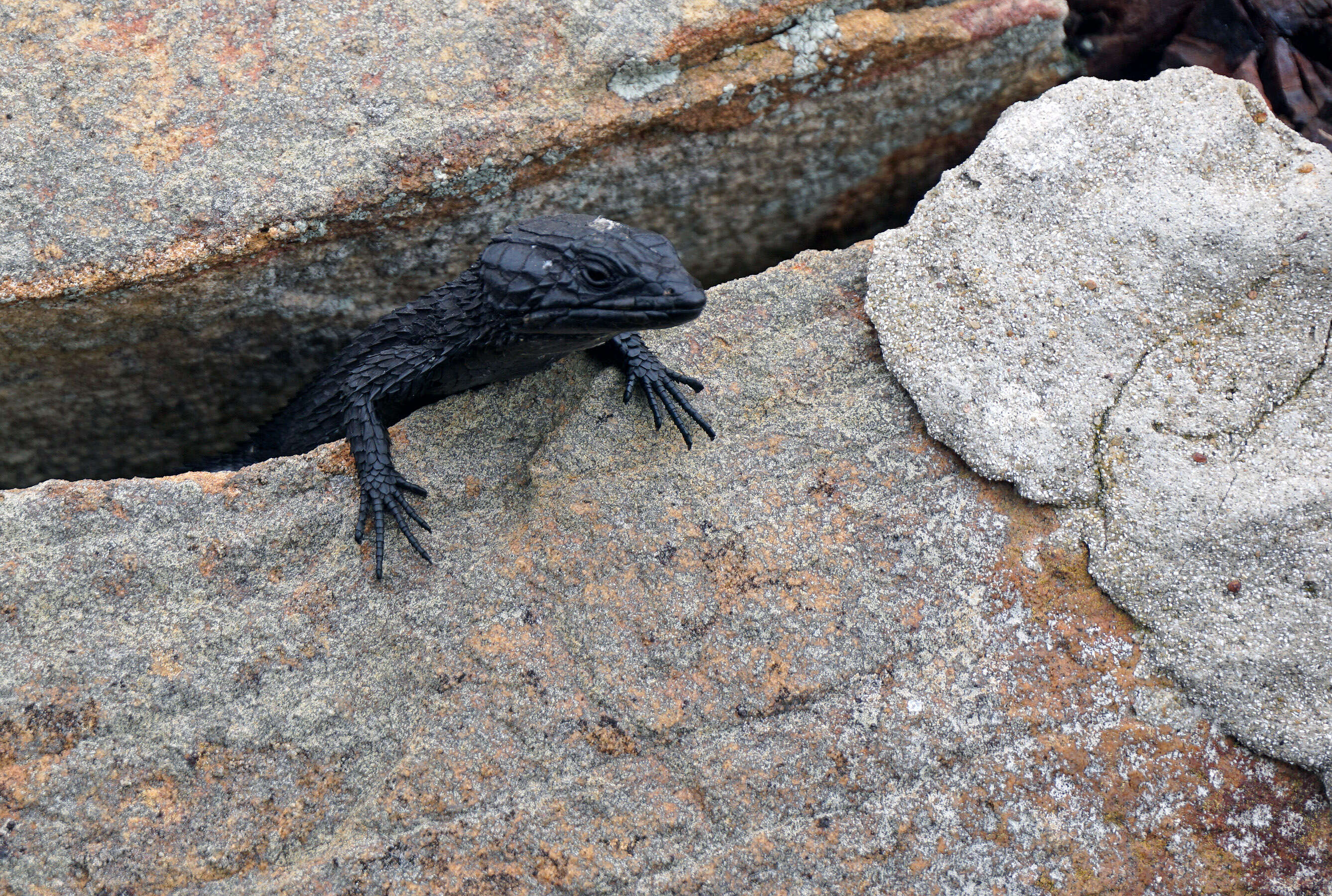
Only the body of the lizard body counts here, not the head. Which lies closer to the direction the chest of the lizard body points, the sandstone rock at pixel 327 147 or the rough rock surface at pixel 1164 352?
the rough rock surface

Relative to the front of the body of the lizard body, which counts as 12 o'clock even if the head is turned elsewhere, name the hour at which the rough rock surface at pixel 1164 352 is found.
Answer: The rough rock surface is roughly at 11 o'clock from the lizard body.

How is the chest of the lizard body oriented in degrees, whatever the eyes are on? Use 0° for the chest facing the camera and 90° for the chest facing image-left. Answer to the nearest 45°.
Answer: approximately 315°
